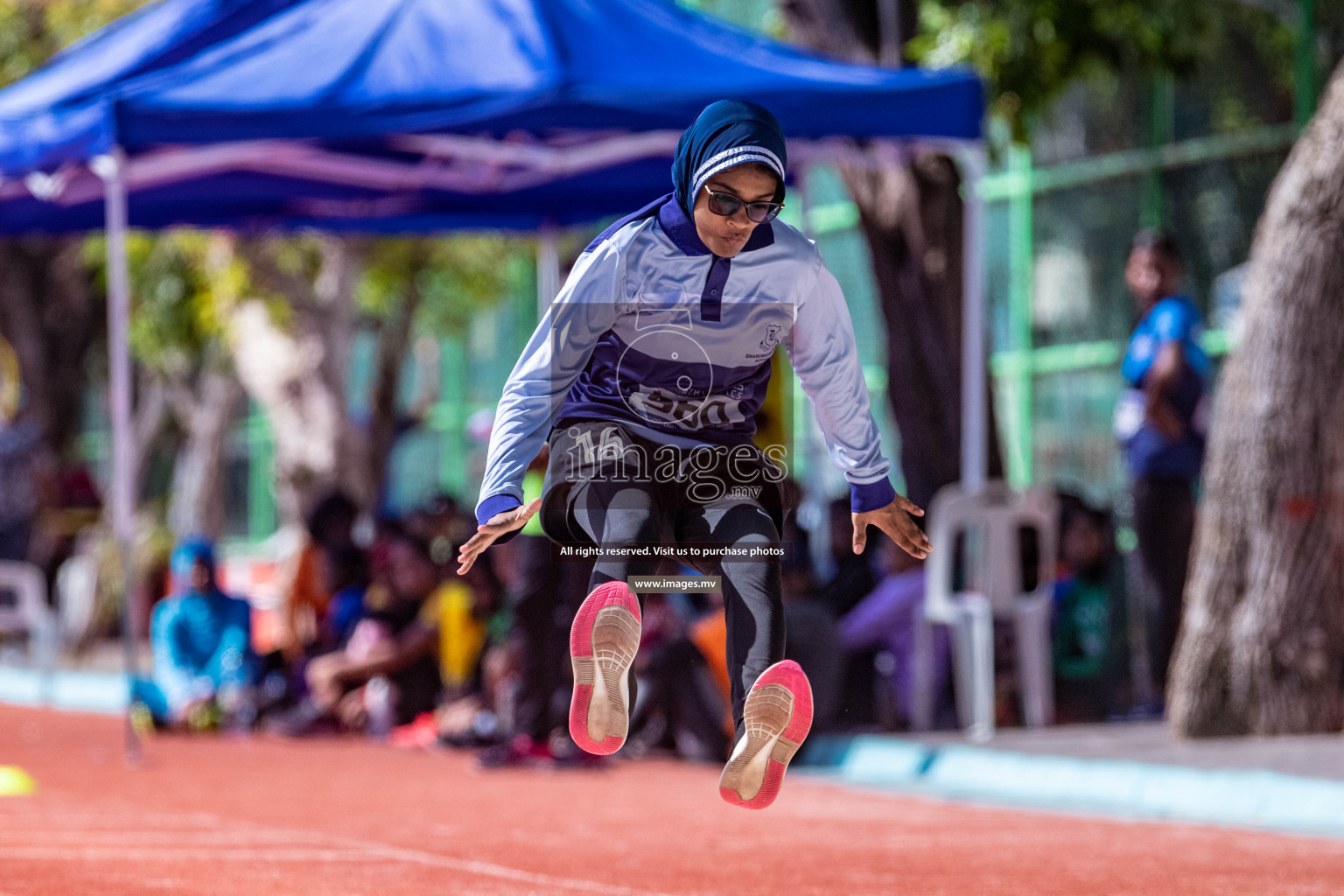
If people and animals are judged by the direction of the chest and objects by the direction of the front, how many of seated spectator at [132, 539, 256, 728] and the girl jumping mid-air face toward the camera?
2

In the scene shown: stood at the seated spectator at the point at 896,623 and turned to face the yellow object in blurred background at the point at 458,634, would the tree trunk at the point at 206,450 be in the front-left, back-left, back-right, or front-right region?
front-right

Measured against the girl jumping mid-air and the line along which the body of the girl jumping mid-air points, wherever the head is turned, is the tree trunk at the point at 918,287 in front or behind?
behind

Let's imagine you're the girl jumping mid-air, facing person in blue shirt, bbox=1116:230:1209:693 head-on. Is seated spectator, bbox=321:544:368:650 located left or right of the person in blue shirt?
left

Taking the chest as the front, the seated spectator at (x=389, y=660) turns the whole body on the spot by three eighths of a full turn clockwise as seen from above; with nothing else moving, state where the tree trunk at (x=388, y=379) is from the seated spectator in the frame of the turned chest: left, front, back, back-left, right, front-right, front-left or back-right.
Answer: front

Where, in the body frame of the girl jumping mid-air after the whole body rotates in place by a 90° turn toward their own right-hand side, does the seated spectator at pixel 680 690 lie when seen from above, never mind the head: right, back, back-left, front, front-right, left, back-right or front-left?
right

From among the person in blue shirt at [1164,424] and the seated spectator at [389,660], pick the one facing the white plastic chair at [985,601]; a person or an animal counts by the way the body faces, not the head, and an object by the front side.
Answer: the person in blue shirt

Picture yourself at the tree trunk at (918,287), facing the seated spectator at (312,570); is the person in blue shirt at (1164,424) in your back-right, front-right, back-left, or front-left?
back-left

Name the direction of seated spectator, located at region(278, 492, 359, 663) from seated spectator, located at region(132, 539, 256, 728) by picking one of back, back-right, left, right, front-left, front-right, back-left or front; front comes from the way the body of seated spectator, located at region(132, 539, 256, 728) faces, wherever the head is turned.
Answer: back-left

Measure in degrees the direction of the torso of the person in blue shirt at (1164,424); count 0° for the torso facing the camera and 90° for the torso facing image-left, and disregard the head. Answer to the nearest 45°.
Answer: approximately 45°

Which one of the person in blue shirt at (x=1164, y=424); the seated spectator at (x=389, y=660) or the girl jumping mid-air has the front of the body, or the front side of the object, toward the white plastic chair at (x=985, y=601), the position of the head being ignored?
the person in blue shirt

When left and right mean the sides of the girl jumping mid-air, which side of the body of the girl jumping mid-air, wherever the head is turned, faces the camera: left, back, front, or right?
front
